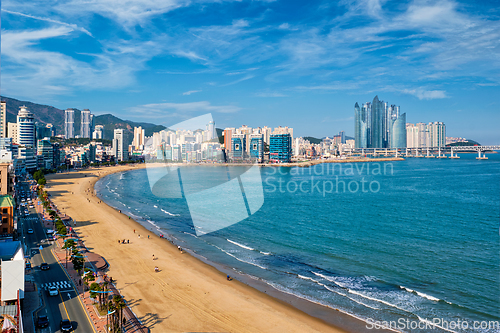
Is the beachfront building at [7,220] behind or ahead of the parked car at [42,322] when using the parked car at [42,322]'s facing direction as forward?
behind

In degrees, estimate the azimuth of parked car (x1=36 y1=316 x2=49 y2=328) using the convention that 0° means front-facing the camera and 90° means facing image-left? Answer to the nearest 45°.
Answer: approximately 0°

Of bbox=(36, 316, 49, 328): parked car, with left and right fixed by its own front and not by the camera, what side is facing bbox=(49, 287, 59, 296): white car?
back
